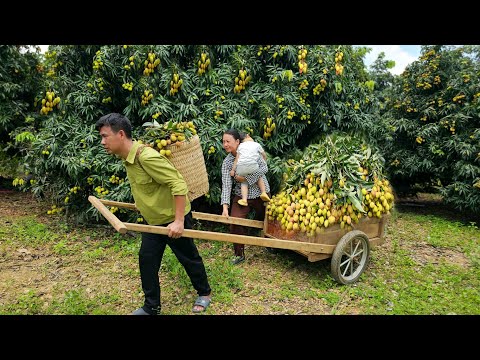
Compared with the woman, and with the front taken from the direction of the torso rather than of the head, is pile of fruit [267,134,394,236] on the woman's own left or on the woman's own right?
on the woman's own left

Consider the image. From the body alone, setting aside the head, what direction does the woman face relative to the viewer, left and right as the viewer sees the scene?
facing the viewer and to the left of the viewer

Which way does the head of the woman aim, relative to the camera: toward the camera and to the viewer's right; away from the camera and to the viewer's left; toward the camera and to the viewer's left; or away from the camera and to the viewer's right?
toward the camera and to the viewer's left
